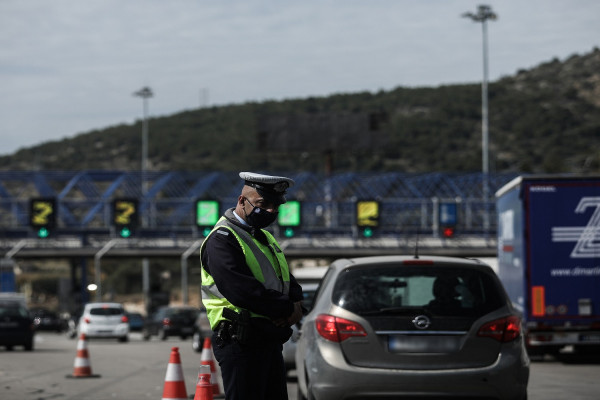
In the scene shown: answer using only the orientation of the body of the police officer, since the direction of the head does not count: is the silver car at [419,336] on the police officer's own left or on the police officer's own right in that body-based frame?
on the police officer's own left

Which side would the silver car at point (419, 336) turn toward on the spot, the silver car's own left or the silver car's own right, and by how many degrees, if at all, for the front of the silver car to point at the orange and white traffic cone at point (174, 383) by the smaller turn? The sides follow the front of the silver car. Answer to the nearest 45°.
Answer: approximately 90° to the silver car's own left

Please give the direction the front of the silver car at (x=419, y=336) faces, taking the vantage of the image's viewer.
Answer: facing away from the viewer

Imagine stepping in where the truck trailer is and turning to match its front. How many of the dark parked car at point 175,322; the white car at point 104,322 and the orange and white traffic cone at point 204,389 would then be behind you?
1

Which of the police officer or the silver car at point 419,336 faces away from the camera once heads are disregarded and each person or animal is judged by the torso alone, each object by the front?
the silver car

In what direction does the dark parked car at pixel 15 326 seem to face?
away from the camera

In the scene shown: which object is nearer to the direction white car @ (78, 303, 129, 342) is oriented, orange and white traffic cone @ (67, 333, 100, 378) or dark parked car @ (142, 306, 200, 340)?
the dark parked car

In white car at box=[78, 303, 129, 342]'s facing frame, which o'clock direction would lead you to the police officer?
The police officer is roughly at 6 o'clock from the white car.

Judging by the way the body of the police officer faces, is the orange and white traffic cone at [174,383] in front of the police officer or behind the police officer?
behind

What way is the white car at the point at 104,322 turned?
away from the camera

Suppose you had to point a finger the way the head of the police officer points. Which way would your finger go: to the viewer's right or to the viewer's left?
to the viewer's right

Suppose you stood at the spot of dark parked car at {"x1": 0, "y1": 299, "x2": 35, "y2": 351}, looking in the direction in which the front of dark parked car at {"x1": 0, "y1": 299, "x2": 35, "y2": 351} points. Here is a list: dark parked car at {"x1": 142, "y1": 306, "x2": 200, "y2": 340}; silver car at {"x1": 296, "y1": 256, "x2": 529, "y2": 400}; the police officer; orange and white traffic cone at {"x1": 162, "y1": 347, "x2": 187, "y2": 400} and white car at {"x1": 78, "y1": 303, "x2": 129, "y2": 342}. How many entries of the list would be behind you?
3

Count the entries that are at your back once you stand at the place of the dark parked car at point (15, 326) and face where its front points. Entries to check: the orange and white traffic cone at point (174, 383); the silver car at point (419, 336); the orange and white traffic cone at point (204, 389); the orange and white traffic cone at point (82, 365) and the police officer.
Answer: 5

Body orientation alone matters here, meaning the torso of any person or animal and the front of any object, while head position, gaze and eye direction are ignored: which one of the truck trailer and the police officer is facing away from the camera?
the truck trailer

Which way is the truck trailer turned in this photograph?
away from the camera

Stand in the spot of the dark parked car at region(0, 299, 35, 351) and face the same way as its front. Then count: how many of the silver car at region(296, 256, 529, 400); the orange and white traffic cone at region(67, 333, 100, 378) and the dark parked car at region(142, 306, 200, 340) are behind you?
2
